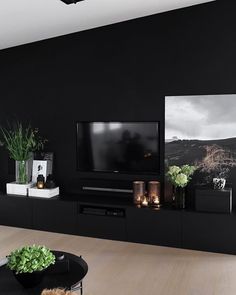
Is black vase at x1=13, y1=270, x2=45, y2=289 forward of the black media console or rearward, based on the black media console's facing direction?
forward

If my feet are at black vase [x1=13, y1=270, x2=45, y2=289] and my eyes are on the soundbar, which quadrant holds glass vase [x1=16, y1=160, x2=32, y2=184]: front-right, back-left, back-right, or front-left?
front-left
